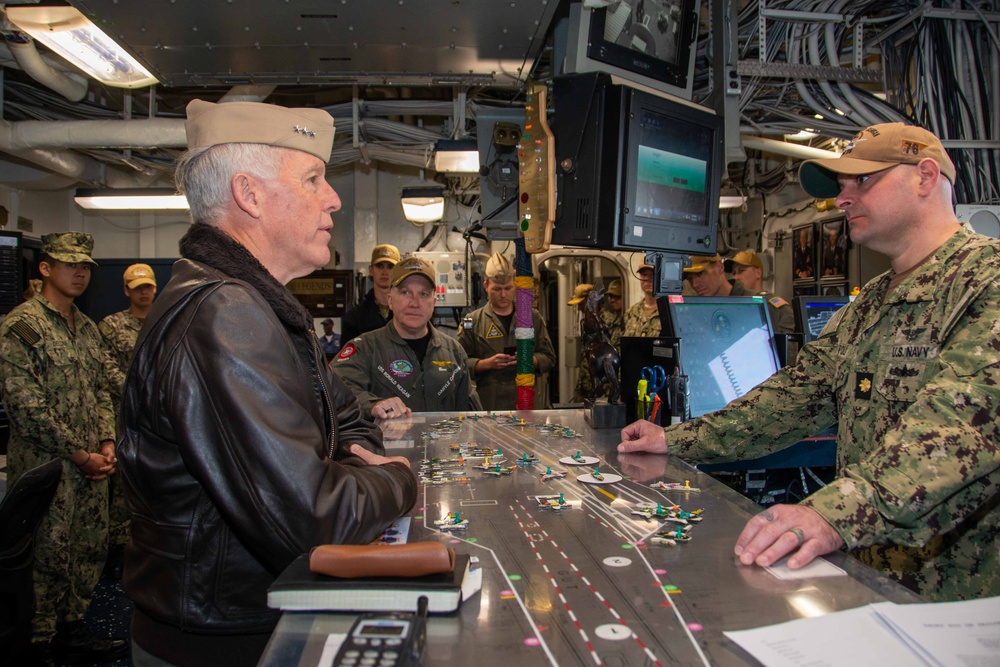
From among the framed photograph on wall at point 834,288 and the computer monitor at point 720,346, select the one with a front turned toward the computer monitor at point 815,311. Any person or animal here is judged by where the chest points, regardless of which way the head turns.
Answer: the framed photograph on wall

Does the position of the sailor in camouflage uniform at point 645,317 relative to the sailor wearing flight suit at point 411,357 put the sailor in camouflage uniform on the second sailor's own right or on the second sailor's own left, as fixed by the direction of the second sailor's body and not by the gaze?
on the second sailor's own left

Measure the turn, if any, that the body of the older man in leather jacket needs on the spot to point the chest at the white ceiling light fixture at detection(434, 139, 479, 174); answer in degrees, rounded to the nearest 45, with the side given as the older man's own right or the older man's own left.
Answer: approximately 90° to the older man's own left

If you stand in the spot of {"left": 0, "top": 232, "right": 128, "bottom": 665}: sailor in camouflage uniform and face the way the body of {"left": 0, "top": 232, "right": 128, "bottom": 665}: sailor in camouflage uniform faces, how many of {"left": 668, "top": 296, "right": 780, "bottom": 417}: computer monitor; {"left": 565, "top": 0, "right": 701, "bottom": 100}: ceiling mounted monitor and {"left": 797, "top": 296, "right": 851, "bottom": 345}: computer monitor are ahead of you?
3

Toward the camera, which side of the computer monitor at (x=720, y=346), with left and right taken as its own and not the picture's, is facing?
front

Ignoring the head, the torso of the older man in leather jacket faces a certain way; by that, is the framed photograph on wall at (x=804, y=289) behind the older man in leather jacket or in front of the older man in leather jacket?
in front

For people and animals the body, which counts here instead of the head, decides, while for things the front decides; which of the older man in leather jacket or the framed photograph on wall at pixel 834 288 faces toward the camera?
the framed photograph on wall

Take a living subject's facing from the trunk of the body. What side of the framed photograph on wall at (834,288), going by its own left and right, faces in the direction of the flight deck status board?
front

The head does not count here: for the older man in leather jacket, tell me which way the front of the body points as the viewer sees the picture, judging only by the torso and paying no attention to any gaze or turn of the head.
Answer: to the viewer's right

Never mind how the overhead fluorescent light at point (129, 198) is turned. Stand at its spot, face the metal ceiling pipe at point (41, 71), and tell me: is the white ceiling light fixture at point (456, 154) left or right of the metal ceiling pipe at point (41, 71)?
left

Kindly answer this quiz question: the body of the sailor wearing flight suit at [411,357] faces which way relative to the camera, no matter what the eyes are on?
toward the camera
